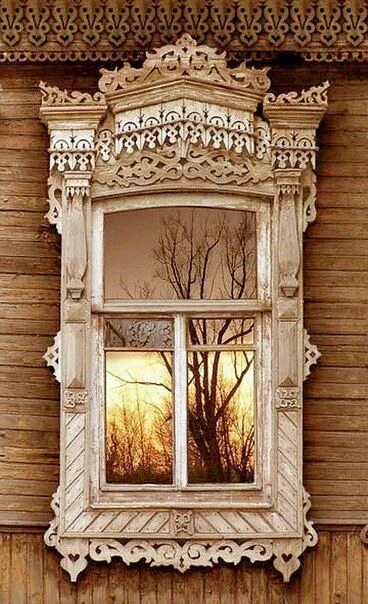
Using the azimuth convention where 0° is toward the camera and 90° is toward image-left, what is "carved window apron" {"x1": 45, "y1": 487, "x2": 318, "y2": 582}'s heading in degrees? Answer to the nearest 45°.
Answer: approximately 0°
